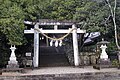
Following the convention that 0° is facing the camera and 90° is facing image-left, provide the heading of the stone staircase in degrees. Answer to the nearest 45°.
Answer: approximately 0°
